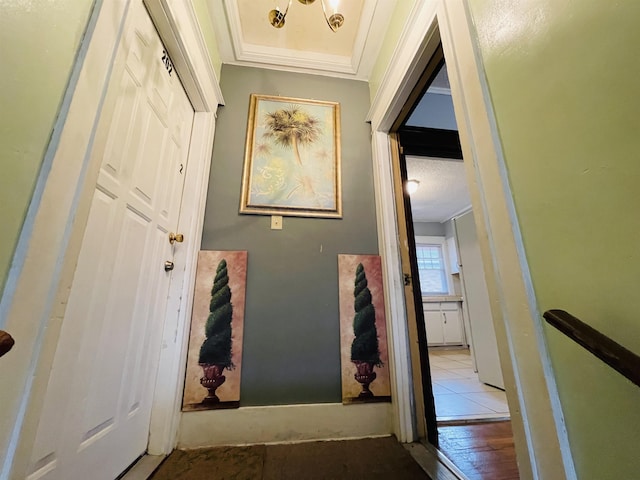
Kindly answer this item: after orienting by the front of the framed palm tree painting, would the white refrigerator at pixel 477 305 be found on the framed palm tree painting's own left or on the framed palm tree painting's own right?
on the framed palm tree painting's own left

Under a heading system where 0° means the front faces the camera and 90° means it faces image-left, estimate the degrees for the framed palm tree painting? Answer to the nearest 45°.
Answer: approximately 0°

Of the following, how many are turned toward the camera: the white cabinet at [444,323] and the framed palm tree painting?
2

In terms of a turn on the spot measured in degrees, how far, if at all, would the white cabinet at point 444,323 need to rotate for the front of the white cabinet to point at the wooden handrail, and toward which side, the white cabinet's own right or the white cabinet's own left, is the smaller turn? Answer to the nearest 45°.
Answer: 0° — it already faces it
